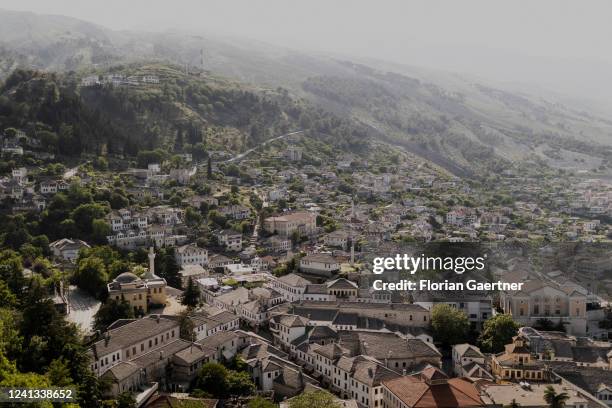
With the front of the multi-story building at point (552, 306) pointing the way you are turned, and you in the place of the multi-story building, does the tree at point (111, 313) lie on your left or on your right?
on your right

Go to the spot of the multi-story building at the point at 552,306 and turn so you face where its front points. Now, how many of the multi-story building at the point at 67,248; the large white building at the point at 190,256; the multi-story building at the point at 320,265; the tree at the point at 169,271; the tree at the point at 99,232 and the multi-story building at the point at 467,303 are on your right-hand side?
6

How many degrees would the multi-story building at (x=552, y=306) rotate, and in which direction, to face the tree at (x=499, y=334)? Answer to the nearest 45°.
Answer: approximately 45° to its right

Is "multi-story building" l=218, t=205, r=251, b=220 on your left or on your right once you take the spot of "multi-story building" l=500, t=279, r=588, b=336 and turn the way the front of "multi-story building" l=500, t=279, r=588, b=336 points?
on your right

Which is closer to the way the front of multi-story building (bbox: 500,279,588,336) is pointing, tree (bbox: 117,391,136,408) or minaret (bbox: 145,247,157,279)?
the tree

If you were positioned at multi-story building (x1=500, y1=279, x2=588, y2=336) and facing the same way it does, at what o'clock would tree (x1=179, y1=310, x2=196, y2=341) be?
The tree is roughly at 2 o'clock from the multi-story building.

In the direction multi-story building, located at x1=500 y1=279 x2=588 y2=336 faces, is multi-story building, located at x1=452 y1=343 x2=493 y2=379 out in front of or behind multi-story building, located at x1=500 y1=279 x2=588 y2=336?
in front

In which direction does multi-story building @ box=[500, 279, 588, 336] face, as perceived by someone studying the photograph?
facing the viewer

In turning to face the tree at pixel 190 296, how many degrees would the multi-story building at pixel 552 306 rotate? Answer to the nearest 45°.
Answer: approximately 90° to its right

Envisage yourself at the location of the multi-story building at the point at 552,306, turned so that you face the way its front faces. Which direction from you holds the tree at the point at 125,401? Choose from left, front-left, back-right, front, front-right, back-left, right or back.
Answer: front-right

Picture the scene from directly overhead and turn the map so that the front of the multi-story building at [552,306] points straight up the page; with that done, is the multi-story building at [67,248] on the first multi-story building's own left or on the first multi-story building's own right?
on the first multi-story building's own right

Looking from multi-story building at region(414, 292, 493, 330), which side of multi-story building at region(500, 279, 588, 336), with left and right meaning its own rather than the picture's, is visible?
right

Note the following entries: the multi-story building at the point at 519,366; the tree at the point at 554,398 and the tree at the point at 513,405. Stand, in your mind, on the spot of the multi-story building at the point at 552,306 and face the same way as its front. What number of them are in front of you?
3

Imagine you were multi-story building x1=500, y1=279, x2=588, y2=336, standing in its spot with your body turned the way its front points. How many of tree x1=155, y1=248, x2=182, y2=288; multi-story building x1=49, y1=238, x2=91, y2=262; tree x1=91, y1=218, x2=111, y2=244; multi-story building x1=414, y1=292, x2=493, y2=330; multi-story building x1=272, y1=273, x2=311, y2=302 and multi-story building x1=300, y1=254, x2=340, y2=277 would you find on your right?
6

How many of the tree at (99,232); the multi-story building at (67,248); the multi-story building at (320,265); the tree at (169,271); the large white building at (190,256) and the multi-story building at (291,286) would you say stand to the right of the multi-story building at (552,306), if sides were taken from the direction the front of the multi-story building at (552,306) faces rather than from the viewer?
6

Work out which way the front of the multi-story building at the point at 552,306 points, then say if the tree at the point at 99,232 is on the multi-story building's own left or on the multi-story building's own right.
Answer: on the multi-story building's own right

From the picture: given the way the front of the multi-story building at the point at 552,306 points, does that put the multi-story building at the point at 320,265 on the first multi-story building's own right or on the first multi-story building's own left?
on the first multi-story building's own right

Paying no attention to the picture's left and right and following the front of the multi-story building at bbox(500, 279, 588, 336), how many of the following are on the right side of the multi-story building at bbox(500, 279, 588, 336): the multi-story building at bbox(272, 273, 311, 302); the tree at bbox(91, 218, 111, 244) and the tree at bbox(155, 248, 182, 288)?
3

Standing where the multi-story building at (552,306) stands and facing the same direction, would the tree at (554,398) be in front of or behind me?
in front
